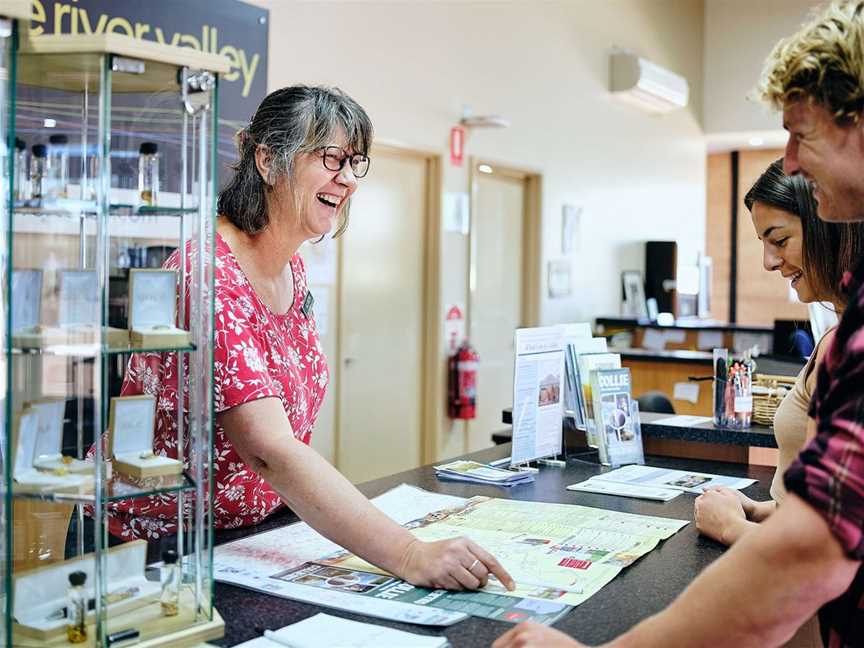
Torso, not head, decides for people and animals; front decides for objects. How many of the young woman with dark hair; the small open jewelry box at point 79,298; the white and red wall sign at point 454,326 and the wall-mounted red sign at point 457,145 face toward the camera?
3

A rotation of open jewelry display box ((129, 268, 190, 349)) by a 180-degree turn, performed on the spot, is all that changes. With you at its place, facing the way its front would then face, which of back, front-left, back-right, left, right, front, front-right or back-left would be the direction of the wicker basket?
right

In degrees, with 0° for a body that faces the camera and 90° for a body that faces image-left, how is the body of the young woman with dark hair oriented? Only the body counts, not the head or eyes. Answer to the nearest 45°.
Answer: approximately 90°

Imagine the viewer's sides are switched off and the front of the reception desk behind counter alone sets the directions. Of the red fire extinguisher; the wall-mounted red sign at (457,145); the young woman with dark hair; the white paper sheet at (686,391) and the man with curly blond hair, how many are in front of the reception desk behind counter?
2

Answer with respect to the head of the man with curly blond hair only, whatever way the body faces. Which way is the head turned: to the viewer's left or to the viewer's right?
to the viewer's left

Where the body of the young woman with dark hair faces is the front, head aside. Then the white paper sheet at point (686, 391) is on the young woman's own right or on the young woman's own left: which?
on the young woman's own right

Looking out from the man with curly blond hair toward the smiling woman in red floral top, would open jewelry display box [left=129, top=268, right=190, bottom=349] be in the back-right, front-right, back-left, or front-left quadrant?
front-left

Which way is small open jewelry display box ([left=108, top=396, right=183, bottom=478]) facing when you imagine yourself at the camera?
facing the viewer and to the right of the viewer

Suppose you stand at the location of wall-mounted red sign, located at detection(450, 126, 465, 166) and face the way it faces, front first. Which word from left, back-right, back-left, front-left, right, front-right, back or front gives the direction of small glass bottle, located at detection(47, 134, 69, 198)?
front

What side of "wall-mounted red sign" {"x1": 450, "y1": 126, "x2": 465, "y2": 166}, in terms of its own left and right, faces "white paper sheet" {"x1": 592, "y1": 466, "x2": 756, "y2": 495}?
front

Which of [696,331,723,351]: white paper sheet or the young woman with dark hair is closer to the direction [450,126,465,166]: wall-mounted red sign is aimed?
the young woman with dark hair

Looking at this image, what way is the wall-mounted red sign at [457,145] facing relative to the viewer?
toward the camera

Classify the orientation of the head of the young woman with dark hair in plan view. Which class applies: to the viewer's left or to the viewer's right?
to the viewer's left

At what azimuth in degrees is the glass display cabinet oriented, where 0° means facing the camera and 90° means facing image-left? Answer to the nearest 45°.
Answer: approximately 315°

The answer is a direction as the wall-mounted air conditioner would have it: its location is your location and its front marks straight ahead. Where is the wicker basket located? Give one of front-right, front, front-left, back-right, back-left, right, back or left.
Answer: front-right
